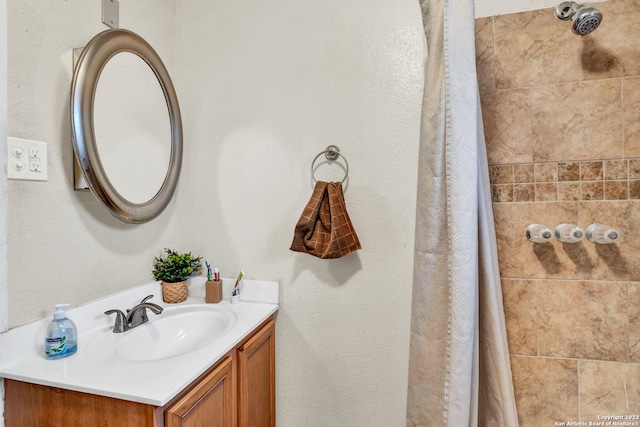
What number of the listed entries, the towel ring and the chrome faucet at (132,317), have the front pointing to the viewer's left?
0

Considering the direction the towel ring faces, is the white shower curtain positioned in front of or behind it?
in front

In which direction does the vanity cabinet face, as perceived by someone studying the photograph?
facing the viewer and to the right of the viewer

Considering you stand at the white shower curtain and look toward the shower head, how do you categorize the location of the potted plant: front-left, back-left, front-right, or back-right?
back-left

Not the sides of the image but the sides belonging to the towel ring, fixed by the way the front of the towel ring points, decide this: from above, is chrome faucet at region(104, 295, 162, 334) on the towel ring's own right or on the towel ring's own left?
on the towel ring's own right

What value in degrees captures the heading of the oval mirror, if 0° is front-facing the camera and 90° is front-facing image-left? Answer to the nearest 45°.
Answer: approximately 315°

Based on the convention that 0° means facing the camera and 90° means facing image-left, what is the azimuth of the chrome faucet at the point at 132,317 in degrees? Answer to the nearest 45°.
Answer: approximately 315°

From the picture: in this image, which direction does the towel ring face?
toward the camera
